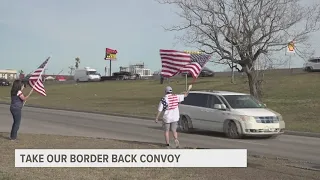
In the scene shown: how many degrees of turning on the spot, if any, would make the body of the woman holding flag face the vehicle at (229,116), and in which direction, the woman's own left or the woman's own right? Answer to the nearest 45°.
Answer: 0° — they already face it

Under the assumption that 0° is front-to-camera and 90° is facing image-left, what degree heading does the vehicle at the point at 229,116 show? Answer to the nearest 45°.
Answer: approximately 315°

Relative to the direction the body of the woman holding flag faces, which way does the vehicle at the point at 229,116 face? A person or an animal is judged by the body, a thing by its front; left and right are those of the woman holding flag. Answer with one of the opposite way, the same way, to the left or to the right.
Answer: to the right

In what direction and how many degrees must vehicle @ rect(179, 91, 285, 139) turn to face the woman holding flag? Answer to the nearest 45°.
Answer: approximately 90° to its right
